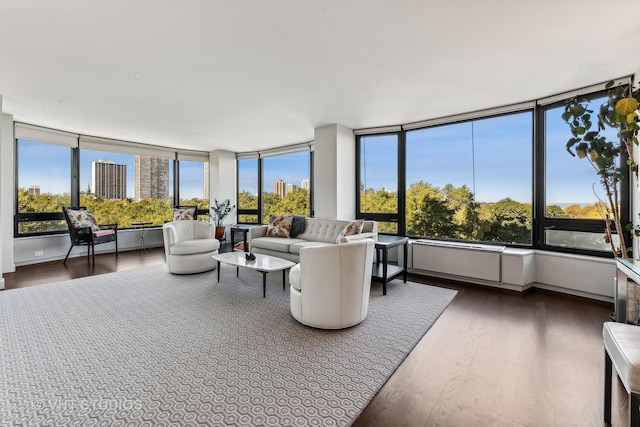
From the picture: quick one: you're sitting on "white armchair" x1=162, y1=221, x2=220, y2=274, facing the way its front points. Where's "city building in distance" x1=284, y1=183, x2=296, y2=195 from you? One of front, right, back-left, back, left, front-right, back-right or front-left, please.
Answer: left

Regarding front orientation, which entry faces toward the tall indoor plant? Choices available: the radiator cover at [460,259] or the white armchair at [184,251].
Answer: the white armchair

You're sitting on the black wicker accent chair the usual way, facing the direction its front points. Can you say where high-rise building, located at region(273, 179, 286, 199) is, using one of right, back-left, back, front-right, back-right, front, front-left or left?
front-left

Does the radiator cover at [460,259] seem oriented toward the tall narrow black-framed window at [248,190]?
no

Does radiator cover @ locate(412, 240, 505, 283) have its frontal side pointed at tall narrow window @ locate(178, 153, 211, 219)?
no

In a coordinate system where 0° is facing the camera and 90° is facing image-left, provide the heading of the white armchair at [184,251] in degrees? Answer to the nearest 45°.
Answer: approximately 315°

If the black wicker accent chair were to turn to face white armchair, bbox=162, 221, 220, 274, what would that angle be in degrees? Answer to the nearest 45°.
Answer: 0° — it already faces it

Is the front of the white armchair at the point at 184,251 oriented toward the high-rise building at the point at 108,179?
no

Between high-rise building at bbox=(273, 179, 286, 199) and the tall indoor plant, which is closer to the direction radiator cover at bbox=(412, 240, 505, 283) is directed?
the tall indoor plant

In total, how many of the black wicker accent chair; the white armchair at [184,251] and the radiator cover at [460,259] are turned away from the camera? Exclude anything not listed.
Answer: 0

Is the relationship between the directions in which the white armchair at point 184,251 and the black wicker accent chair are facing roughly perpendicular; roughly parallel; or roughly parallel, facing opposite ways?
roughly parallel

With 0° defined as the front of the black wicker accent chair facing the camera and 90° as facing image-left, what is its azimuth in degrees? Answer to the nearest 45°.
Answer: approximately 315°

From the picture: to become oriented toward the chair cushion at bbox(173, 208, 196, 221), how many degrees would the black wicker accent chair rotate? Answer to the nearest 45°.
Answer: approximately 45° to its left

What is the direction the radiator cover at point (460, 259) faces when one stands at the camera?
facing the viewer and to the left of the viewer

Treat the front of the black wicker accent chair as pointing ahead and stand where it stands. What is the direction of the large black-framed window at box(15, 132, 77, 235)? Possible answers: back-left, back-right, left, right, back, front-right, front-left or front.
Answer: back

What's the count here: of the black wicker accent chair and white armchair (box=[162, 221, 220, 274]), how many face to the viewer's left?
0

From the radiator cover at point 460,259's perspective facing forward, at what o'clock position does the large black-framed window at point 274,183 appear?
The large black-framed window is roughly at 2 o'clock from the radiator cover.

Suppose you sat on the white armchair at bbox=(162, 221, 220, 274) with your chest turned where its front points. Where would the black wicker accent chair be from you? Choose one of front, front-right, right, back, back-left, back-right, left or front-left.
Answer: back

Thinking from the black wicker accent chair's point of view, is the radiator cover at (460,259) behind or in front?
in front
